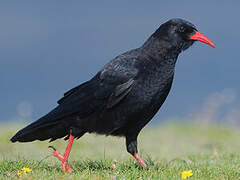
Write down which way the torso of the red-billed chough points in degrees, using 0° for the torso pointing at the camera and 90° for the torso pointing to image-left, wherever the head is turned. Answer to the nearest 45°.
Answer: approximately 270°
